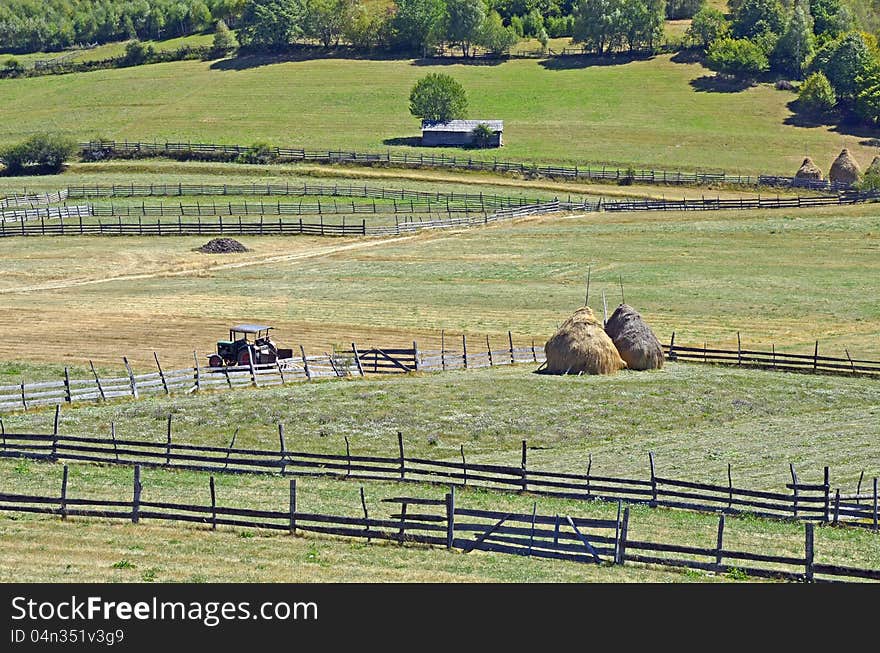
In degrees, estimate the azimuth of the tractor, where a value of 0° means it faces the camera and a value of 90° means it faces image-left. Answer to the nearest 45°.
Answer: approximately 90°

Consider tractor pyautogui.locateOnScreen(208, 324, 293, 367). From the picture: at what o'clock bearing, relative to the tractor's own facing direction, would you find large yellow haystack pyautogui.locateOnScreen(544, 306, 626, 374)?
The large yellow haystack is roughly at 6 o'clock from the tractor.

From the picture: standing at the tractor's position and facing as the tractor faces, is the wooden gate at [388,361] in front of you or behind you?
behind

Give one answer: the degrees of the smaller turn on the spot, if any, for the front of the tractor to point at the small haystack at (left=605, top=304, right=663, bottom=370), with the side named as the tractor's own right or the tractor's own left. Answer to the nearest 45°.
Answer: approximately 180°

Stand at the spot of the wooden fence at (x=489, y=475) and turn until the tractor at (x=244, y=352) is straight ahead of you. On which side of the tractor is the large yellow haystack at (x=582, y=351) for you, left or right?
right
